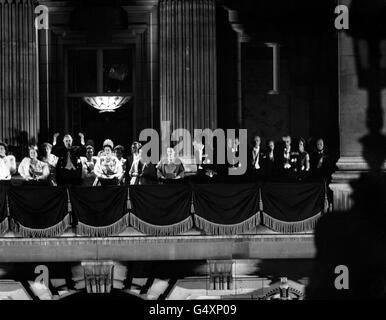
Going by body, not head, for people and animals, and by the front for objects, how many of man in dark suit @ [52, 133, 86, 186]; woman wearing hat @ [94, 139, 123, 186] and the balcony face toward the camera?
3

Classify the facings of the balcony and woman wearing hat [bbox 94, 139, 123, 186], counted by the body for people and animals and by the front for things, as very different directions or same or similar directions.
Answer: same or similar directions

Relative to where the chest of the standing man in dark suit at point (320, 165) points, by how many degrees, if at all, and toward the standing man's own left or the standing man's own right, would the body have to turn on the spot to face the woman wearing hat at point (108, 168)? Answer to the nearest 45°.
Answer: approximately 45° to the standing man's own right

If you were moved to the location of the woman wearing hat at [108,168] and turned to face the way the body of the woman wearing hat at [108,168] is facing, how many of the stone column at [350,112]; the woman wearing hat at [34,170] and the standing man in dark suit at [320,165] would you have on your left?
2

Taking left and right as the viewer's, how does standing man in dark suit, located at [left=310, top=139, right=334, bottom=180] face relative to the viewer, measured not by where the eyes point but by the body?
facing the viewer and to the left of the viewer

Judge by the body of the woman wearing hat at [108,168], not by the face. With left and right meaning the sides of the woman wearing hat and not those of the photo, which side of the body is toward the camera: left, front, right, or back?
front

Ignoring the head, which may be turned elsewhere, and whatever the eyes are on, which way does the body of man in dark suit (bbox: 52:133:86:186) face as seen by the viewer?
toward the camera

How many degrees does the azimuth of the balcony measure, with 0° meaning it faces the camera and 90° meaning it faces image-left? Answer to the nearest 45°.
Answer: approximately 0°

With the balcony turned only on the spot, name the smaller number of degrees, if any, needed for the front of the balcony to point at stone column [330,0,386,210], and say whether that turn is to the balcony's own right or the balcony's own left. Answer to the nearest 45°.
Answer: approximately 90° to the balcony's own left
